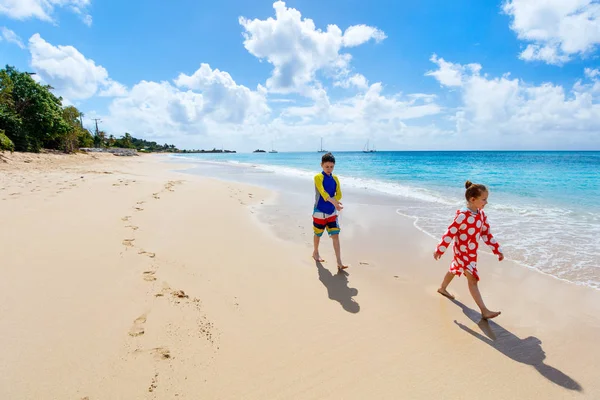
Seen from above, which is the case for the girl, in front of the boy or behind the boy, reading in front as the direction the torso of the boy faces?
in front

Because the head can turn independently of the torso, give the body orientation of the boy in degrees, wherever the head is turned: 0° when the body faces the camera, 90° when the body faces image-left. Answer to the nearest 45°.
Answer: approximately 315°

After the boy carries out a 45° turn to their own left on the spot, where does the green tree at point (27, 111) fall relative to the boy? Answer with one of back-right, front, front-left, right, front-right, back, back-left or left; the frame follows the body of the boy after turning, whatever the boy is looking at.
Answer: back-left
